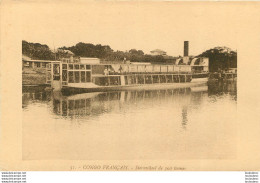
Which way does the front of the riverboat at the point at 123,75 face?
to the viewer's right
